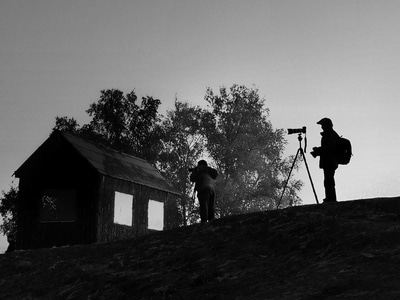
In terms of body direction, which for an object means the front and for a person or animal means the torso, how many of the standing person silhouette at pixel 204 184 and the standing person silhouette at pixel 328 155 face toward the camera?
0

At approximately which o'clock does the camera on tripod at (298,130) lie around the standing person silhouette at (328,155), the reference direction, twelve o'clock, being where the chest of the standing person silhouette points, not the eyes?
The camera on tripod is roughly at 1 o'clock from the standing person silhouette.

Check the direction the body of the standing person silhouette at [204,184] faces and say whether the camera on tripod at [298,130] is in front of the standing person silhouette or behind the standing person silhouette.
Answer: behind

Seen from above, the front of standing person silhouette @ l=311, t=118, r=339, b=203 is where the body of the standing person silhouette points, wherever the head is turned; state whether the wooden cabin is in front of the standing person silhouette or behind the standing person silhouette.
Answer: in front

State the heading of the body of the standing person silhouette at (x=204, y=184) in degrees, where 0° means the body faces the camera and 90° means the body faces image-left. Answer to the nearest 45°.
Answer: approximately 135°

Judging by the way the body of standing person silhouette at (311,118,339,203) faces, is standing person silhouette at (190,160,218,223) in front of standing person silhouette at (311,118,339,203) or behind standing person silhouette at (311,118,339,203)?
in front

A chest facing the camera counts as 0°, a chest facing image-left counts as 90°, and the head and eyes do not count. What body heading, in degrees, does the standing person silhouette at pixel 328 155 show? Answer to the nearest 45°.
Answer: approximately 90°
